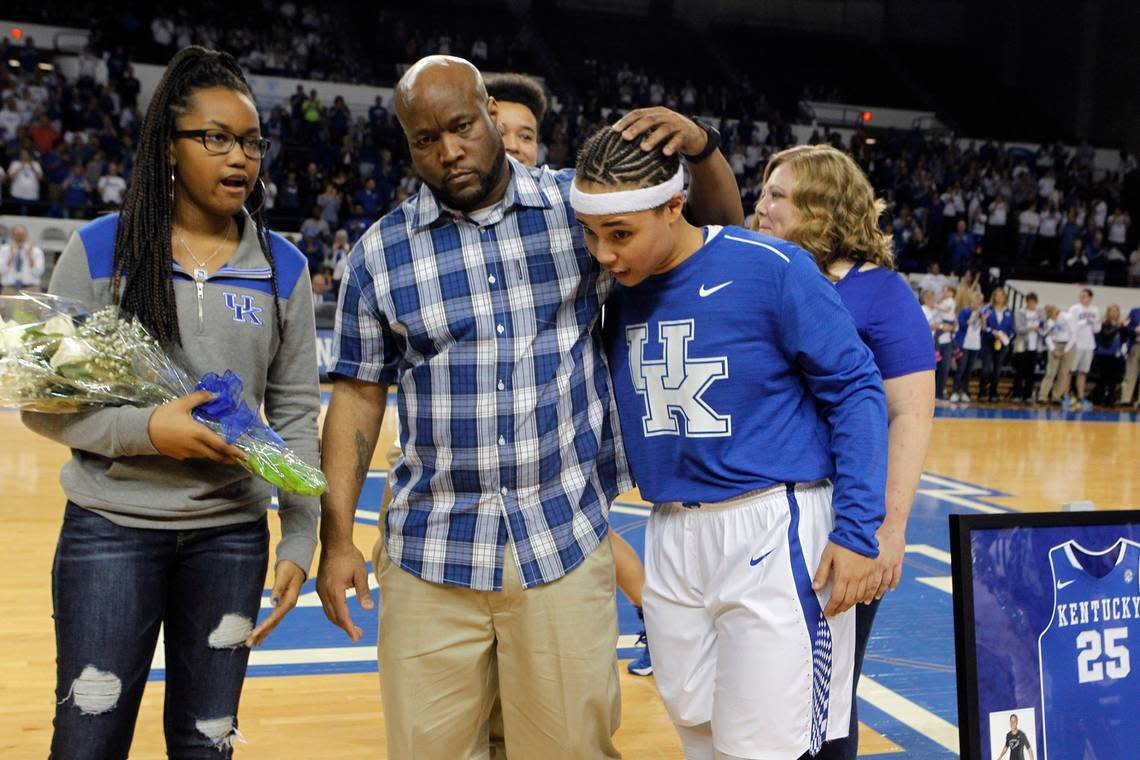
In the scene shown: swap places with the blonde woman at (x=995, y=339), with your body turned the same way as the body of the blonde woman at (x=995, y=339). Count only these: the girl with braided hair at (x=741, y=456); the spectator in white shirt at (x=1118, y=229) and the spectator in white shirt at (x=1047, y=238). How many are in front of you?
1

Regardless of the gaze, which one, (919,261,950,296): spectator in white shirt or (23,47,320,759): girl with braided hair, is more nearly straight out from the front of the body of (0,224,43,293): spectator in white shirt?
the girl with braided hair

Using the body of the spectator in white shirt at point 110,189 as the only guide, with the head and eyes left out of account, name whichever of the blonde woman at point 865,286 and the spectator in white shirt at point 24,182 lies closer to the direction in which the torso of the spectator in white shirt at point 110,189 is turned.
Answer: the blonde woman

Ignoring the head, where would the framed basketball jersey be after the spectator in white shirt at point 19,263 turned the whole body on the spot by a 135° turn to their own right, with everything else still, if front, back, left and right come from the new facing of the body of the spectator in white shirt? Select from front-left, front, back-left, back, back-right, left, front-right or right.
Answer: back-left

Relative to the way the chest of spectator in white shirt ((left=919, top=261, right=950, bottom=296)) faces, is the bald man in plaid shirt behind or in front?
in front

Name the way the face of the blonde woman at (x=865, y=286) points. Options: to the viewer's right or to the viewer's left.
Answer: to the viewer's left

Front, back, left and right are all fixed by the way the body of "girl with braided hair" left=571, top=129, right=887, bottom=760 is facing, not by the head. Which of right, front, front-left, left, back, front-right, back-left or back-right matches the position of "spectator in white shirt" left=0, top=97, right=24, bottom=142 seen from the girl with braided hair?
right

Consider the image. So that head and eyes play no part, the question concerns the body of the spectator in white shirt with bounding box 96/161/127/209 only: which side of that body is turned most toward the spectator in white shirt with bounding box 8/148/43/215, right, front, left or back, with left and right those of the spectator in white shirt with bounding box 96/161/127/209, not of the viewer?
right
